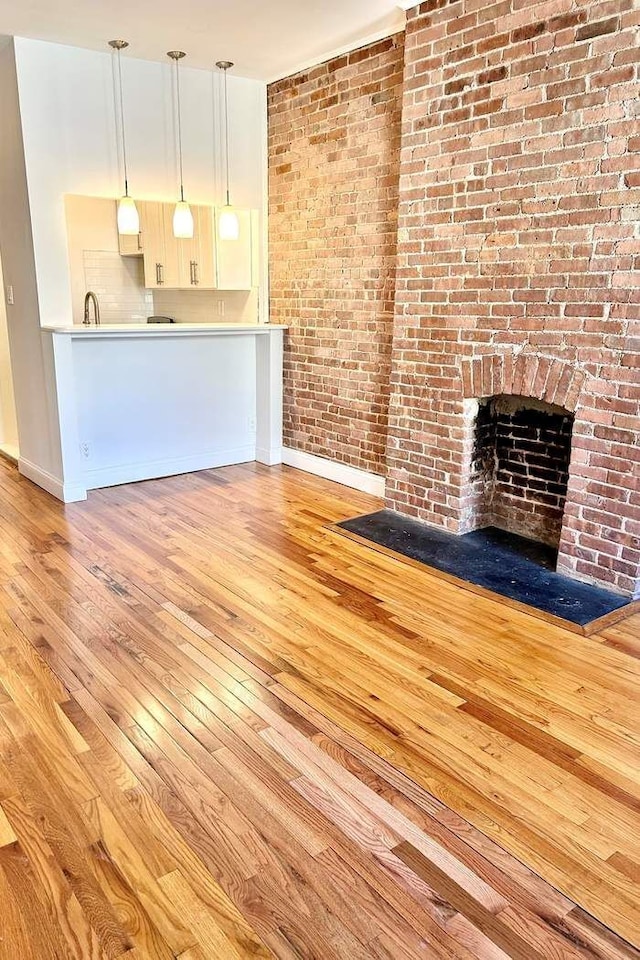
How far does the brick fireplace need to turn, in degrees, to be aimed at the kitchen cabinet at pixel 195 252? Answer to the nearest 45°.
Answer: approximately 90° to its right

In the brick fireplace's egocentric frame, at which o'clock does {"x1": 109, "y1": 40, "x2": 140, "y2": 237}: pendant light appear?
The pendant light is roughly at 2 o'clock from the brick fireplace.

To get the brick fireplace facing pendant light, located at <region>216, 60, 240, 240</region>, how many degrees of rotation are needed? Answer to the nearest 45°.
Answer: approximately 90° to its right

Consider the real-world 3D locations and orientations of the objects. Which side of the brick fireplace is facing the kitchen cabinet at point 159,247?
right

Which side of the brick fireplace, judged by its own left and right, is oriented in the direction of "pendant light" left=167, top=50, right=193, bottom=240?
right
